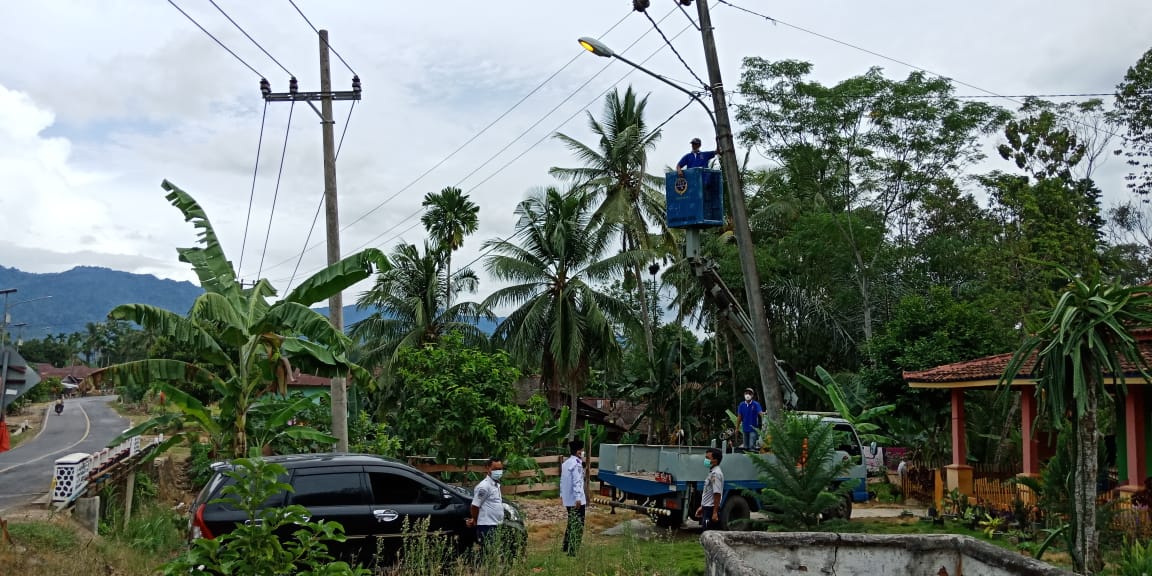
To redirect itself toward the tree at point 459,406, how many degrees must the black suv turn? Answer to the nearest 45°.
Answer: approximately 90° to its left

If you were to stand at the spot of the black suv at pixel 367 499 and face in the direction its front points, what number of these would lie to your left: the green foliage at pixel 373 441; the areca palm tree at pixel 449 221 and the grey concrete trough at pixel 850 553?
2

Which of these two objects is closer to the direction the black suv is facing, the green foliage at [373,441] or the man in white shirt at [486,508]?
the man in white shirt

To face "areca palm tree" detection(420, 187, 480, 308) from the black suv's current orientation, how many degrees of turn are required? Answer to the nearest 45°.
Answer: approximately 90° to its left

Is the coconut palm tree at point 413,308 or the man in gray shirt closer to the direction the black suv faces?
the man in gray shirt

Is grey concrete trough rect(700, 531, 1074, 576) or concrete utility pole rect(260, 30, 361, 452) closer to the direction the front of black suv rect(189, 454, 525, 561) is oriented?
the grey concrete trough

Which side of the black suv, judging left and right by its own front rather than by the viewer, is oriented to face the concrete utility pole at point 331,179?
left

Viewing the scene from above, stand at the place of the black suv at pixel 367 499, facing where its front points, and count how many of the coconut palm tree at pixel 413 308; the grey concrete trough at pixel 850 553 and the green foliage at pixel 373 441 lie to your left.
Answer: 2

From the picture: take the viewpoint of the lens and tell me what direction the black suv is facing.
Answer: facing to the right of the viewer
